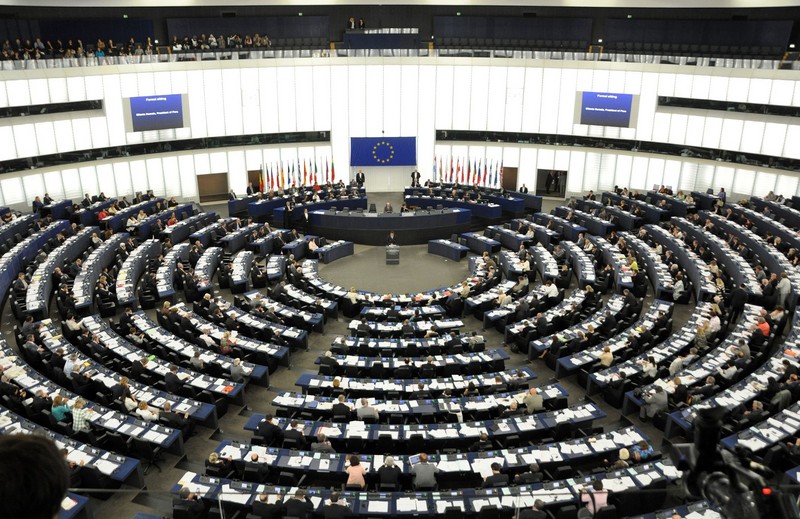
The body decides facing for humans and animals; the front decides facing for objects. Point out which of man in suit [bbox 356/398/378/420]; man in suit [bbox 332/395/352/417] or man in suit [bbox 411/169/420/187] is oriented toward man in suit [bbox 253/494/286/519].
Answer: man in suit [bbox 411/169/420/187]

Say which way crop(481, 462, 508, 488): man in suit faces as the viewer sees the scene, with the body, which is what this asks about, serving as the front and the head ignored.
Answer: away from the camera

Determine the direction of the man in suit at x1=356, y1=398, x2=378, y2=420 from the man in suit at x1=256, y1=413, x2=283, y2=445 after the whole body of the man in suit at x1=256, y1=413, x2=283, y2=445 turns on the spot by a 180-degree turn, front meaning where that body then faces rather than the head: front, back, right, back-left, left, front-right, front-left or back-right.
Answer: back-left

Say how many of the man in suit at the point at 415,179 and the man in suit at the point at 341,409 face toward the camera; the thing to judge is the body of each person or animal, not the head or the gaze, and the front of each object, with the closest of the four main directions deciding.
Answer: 1

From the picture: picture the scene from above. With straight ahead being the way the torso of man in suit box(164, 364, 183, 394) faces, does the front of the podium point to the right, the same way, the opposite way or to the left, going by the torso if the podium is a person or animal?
the opposite way

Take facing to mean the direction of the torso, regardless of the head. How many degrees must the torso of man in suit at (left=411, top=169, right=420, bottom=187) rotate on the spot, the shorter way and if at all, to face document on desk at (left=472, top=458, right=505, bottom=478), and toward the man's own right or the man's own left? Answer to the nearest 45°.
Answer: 0° — they already face it

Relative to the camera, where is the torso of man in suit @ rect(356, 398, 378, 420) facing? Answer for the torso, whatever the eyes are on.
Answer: away from the camera

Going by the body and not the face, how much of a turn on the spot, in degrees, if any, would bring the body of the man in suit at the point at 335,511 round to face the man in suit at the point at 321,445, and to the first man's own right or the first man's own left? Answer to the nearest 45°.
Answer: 0° — they already face them

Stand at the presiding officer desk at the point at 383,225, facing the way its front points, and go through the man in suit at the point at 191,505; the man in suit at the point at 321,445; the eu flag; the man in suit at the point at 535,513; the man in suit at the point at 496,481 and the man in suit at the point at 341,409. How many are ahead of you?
5

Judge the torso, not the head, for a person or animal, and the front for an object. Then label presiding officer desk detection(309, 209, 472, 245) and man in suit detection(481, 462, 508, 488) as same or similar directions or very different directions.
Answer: very different directions

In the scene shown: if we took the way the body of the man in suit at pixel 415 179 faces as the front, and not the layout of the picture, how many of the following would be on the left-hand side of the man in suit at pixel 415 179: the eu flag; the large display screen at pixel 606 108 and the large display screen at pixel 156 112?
1

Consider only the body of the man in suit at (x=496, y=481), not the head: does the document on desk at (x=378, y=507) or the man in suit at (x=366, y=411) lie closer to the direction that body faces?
the man in suit

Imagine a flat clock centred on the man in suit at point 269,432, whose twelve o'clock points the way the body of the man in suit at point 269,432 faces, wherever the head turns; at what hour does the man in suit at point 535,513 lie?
the man in suit at point 535,513 is roughly at 3 o'clock from the man in suit at point 269,432.

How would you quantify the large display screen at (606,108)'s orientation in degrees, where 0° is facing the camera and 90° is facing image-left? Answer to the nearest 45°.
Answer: approximately 0°
